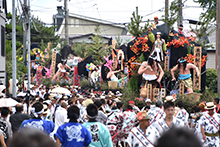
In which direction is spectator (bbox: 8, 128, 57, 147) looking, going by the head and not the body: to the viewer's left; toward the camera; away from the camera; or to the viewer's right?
away from the camera

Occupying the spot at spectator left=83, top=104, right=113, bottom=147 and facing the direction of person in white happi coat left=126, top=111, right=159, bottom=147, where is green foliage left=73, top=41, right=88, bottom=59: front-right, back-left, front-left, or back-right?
back-left

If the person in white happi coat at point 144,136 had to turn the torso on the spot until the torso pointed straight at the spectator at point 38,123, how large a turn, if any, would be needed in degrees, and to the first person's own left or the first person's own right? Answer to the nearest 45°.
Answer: approximately 135° to the first person's own right

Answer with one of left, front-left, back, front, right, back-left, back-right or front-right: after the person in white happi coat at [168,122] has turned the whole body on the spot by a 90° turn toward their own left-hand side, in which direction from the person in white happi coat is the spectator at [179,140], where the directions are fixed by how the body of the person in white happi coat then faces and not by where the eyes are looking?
right

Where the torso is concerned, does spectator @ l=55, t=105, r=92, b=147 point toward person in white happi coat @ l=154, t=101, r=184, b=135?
no

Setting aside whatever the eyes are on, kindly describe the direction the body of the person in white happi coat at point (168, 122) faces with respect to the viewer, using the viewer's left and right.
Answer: facing the viewer

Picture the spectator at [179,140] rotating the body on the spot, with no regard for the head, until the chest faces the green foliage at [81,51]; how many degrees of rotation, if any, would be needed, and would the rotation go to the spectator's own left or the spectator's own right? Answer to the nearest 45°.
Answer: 0° — they already face it

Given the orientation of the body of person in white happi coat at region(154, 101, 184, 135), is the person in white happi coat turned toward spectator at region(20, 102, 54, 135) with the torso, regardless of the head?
no

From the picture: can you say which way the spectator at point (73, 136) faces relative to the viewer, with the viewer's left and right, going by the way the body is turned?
facing away from the viewer

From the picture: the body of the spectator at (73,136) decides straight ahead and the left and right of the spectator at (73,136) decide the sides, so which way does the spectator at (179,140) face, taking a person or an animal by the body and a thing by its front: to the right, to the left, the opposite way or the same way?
the same way

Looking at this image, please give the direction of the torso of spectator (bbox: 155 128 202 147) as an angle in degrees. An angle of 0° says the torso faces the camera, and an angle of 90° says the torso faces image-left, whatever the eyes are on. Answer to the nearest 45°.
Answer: approximately 180°
